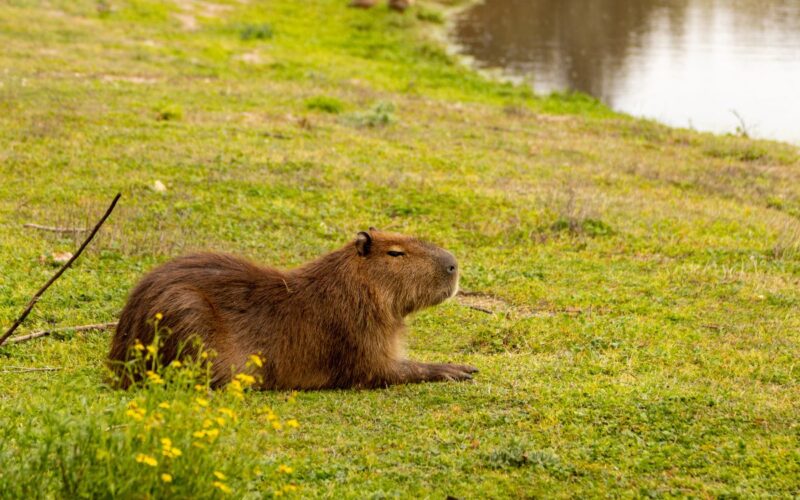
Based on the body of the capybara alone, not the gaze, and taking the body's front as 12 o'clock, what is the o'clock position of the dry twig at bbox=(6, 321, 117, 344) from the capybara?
The dry twig is roughly at 7 o'clock from the capybara.

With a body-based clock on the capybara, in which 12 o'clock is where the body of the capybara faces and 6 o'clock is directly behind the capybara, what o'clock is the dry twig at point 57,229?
The dry twig is roughly at 8 o'clock from the capybara.

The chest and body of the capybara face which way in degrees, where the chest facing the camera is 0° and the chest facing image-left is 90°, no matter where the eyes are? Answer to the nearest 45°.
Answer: approximately 270°

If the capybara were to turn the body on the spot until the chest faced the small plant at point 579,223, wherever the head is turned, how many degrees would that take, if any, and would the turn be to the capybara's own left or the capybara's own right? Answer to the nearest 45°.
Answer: approximately 45° to the capybara's own left

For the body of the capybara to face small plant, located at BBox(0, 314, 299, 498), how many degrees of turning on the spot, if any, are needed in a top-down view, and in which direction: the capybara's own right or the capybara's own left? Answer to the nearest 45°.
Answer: approximately 90° to the capybara's own right

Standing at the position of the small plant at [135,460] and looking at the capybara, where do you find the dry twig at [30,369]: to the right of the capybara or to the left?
left

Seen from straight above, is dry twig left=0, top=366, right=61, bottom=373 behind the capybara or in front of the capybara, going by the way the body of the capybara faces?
behind

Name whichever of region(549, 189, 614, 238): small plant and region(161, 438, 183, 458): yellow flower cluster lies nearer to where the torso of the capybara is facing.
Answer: the small plant

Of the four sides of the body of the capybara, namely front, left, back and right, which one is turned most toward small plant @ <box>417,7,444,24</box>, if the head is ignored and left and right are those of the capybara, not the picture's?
left
